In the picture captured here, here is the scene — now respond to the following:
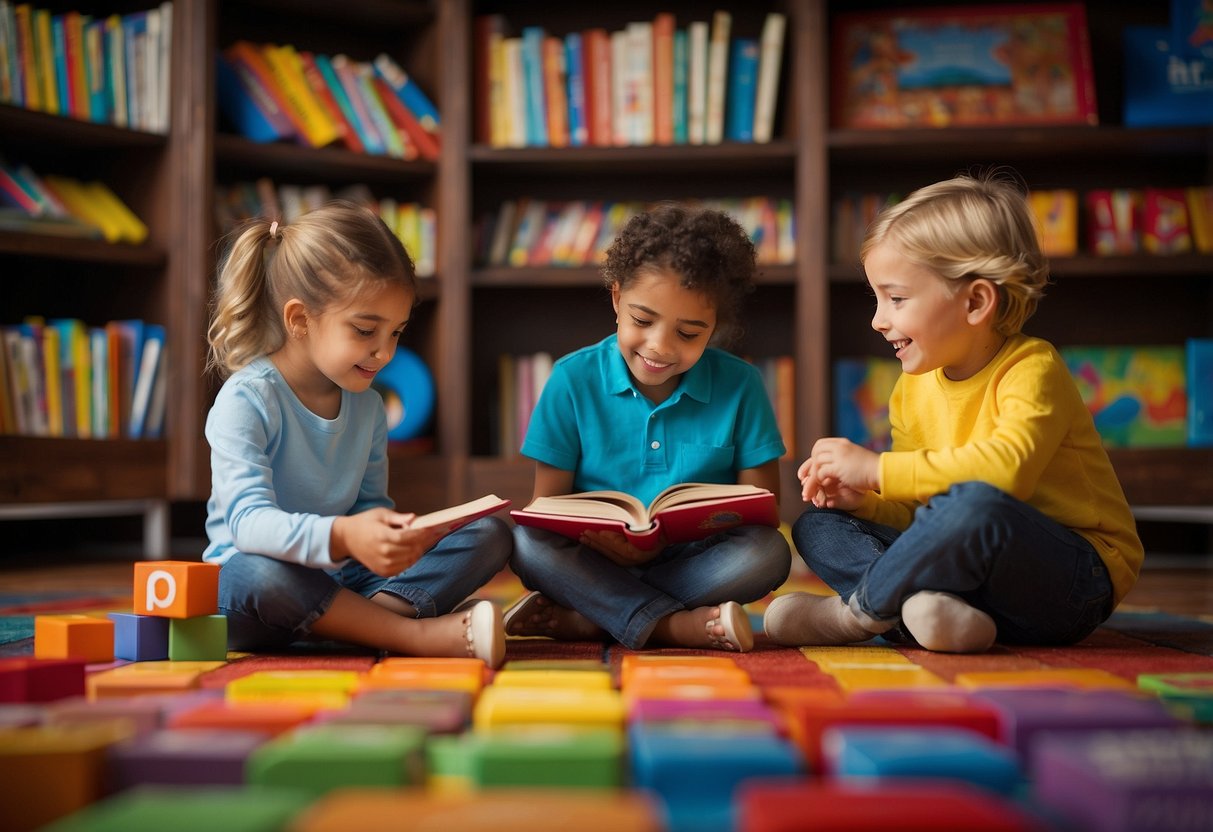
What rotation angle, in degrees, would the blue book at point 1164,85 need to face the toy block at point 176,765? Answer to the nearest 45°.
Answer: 0° — it already faces it

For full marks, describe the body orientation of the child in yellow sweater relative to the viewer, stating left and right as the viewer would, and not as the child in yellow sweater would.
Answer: facing to the left of the viewer

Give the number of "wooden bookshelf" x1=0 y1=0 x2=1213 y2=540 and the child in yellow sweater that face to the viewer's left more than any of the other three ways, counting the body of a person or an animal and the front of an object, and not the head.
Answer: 1

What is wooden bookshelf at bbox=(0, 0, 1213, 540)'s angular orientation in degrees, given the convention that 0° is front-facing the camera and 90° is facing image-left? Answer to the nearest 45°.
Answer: approximately 0°

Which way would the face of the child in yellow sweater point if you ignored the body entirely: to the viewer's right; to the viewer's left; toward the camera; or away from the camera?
to the viewer's left

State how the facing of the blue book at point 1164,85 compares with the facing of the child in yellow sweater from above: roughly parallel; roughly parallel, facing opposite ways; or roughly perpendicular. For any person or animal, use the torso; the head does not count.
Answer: roughly perpendicular

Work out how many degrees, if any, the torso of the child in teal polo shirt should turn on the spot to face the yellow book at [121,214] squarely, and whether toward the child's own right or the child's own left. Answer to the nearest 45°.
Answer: approximately 135° to the child's own right
